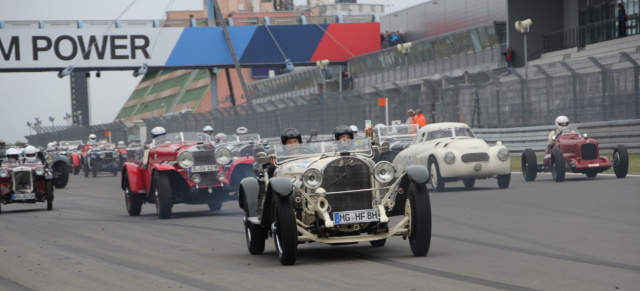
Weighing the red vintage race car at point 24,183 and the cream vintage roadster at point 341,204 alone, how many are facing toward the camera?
2

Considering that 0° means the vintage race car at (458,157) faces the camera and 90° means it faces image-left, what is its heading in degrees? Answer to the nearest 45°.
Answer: approximately 315°
